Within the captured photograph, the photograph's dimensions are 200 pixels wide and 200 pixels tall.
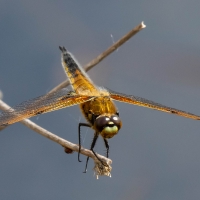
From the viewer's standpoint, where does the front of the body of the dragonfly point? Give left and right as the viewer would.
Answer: facing the viewer and to the right of the viewer
